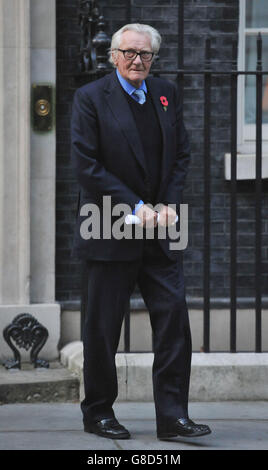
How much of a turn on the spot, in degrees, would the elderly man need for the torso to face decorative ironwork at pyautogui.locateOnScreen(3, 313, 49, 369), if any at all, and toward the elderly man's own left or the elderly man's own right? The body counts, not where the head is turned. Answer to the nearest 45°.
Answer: approximately 180°

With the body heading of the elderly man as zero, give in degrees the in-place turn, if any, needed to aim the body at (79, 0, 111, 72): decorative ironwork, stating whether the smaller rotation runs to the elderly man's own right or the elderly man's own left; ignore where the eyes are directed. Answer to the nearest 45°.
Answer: approximately 135° to the elderly man's own left

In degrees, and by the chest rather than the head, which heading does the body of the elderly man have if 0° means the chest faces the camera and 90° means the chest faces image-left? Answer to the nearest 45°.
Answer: approximately 315°

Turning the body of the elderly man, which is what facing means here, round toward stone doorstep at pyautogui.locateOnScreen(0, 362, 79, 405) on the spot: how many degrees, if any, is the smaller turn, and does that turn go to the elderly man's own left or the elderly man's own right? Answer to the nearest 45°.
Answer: approximately 180°

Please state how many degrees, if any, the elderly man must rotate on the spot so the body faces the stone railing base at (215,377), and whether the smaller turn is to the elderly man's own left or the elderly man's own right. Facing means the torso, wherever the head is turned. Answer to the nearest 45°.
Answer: approximately 90° to the elderly man's own left
